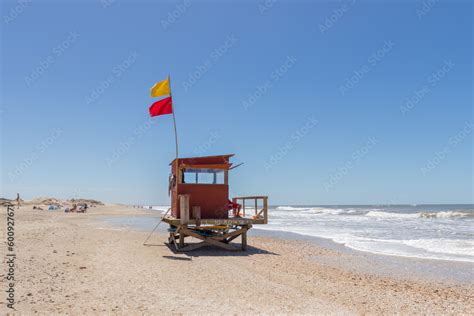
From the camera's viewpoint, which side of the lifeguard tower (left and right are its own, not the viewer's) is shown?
right
